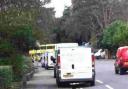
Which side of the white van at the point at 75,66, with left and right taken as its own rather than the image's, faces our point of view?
back

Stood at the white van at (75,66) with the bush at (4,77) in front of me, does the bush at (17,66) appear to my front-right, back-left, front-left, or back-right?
front-right

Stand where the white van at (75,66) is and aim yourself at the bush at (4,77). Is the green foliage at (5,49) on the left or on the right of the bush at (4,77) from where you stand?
right

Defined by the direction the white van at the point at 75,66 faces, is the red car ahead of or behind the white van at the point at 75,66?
ahead
